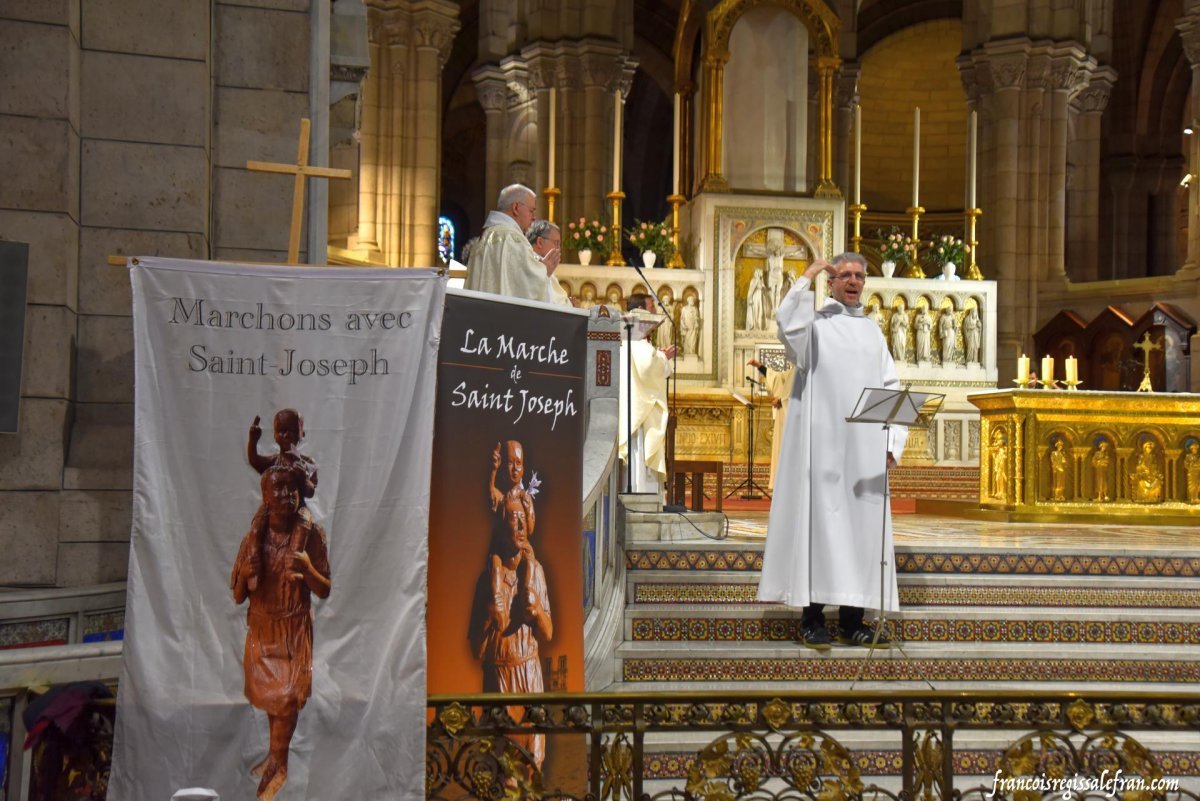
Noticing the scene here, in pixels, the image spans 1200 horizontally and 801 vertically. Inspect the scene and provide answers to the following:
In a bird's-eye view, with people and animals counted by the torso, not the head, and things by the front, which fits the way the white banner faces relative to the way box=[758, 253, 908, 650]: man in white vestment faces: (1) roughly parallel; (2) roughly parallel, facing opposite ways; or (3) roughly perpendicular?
roughly parallel

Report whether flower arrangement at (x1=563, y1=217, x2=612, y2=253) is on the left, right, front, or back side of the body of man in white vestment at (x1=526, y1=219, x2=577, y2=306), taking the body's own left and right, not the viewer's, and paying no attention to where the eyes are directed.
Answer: left

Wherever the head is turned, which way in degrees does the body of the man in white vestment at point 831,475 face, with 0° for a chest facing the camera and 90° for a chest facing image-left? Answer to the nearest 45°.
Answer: approximately 315°

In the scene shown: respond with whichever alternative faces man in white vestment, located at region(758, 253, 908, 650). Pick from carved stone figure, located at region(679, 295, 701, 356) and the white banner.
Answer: the carved stone figure

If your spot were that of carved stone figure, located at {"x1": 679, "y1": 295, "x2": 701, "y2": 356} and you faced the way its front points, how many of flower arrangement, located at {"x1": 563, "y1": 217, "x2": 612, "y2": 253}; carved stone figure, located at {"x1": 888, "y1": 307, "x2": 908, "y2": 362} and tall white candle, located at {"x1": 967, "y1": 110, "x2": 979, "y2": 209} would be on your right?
1

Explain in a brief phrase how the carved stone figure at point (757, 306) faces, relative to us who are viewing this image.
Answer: facing the viewer and to the right of the viewer

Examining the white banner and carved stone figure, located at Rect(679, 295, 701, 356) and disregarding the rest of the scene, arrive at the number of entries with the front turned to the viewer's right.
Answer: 0

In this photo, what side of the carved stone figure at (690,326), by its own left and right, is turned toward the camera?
front

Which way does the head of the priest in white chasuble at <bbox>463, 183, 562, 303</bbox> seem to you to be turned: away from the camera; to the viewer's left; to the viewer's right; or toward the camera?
to the viewer's right

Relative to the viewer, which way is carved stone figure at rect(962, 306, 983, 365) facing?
toward the camera

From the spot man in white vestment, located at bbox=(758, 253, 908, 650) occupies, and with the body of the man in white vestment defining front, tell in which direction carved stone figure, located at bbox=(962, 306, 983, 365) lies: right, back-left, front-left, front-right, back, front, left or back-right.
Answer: back-left
